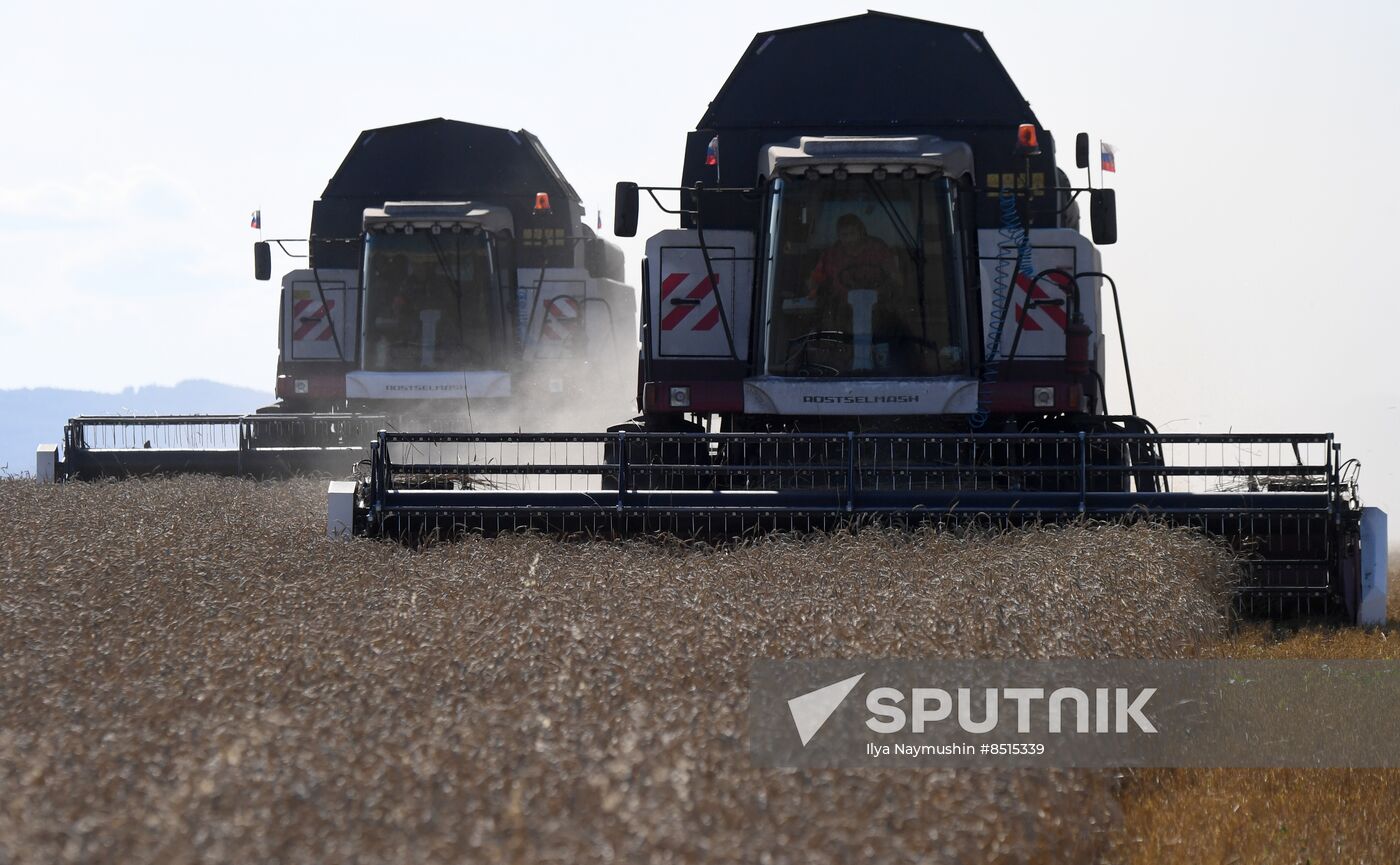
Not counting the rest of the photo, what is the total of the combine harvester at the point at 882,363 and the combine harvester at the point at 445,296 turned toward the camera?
2

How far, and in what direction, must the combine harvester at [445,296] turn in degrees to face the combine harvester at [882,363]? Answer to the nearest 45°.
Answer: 0° — it already faces it

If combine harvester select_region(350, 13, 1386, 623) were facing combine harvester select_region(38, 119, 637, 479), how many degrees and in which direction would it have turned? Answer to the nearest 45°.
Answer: approximately 135° to its right

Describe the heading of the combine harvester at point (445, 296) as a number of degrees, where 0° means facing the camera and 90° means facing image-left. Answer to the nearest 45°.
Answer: approximately 0°
